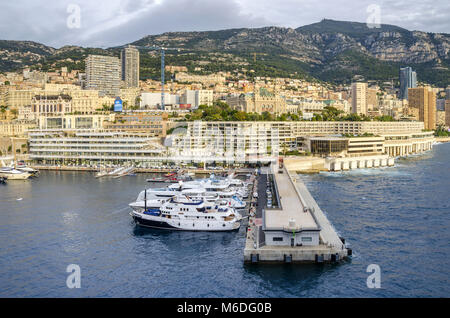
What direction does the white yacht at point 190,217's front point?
to the viewer's left
